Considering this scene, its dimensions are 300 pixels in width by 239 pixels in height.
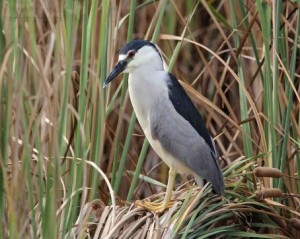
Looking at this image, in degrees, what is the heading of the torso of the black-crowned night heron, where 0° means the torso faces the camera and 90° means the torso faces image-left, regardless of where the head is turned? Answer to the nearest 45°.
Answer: approximately 90°
